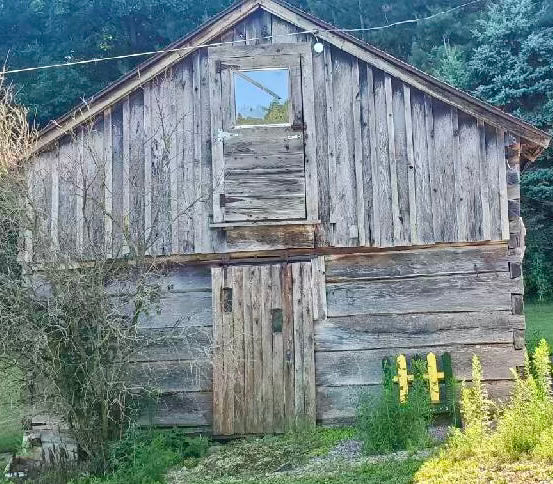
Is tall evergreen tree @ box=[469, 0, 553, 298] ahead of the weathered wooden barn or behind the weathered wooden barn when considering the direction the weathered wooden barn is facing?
behind

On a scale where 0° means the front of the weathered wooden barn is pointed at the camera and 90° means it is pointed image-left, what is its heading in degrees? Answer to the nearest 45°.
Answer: approximately 0°

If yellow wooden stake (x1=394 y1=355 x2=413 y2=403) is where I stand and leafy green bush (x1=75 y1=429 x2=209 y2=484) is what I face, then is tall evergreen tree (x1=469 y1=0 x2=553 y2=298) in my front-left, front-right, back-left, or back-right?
back-right
